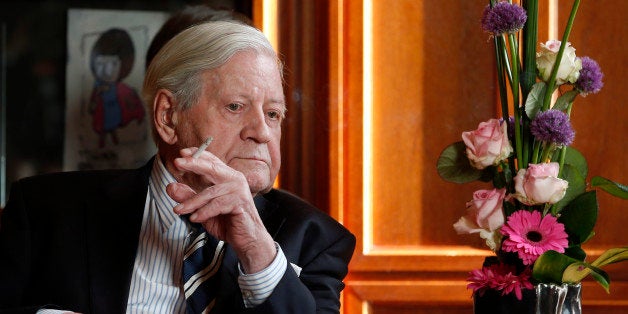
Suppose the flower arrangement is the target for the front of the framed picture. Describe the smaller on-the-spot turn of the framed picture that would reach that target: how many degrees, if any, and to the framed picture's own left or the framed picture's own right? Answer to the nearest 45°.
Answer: approximately 45° to the framed picture's own left

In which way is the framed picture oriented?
toward the camera

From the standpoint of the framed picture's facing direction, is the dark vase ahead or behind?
ahead

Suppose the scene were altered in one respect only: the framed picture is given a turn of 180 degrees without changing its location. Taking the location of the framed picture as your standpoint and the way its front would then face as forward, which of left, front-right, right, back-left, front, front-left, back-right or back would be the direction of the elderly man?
back

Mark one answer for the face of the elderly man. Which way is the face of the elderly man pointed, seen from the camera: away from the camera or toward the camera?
toward the camera
